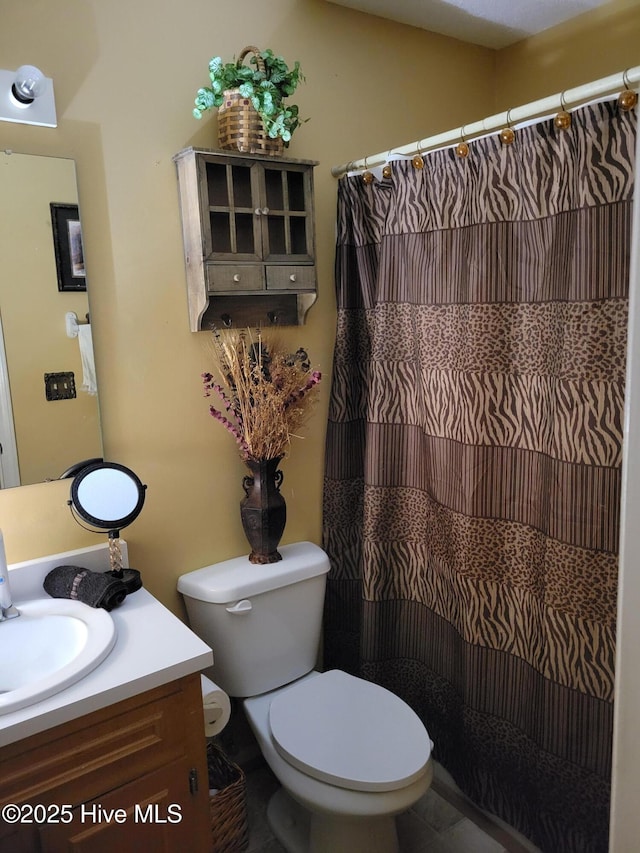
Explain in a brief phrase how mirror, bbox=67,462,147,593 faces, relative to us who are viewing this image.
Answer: facing the viewer

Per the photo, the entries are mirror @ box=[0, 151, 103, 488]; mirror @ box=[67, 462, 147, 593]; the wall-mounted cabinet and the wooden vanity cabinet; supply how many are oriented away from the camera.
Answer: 0

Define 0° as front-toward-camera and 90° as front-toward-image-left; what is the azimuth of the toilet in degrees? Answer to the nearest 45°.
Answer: approximately 315°

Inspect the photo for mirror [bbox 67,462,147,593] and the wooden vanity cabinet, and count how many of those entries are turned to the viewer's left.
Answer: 0

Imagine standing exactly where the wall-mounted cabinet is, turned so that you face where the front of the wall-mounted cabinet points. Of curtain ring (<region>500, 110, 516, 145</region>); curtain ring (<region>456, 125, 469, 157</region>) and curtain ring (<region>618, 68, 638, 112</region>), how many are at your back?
0

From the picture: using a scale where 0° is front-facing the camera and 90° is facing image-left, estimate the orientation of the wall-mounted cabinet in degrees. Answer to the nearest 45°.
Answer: approximately 315°

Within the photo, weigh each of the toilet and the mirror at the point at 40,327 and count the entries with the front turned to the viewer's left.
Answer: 0

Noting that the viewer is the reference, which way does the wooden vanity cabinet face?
facing the viewer and to the right of the viewer

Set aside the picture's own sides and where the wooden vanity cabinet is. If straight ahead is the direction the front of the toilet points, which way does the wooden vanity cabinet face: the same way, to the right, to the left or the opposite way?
the same way

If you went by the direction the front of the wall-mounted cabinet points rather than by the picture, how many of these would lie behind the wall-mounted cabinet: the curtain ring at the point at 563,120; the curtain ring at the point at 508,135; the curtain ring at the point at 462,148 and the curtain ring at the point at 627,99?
0

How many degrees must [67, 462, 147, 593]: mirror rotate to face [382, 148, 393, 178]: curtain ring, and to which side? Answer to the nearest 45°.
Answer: approximately 90° to its left

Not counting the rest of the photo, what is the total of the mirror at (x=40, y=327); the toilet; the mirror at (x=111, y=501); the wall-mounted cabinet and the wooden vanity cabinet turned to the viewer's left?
0

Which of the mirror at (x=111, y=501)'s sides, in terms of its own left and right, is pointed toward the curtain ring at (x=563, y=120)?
left

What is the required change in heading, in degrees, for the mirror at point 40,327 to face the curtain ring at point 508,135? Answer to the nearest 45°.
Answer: approximately 45° to its left
